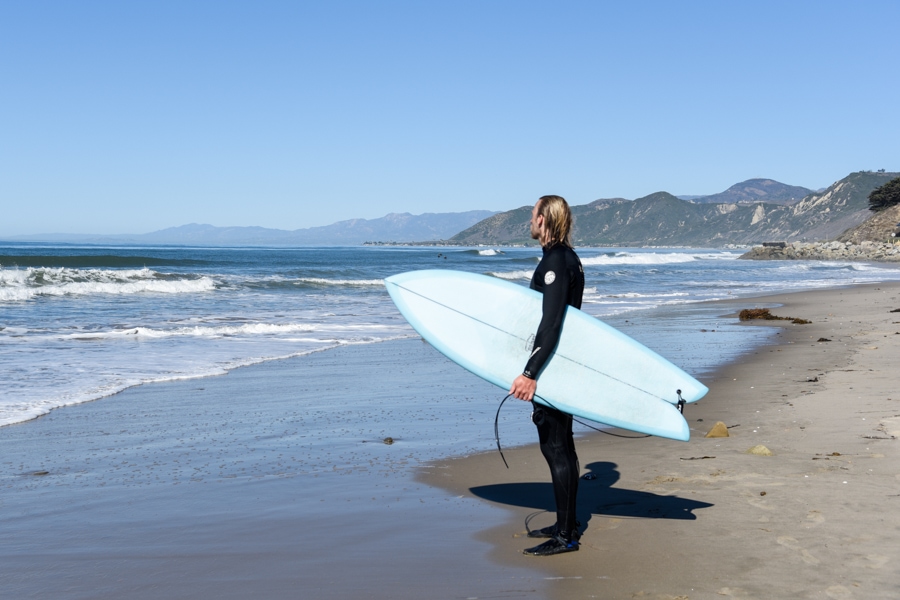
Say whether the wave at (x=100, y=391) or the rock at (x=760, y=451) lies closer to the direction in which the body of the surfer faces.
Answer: the wave

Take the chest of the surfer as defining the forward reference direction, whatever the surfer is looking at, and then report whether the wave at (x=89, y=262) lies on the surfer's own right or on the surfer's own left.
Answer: on the surfer's own right

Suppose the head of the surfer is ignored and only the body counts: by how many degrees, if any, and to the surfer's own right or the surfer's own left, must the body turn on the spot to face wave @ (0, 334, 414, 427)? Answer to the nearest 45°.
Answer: approximately 45° to the surfer's own right

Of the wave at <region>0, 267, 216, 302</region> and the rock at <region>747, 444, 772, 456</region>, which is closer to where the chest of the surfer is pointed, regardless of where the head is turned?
the wave

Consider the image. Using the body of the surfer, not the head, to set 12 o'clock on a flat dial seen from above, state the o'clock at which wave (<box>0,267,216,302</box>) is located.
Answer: The wave is roughly at 2 o'clock from the surfer.

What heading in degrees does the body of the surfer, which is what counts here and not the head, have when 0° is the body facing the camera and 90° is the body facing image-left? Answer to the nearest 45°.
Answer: approximately 90°

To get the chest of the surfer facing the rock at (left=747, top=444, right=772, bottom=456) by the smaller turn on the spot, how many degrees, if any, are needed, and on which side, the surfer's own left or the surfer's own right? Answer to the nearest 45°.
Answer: approximately 135° to the surfer's own right

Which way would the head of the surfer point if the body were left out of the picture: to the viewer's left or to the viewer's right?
to the viewer's left

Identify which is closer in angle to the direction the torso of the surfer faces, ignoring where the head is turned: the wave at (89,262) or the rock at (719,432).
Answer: the wave

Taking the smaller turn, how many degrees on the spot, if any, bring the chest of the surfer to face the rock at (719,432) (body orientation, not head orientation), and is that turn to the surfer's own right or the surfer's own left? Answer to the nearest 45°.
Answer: approximately 135° to the surfer's own right
